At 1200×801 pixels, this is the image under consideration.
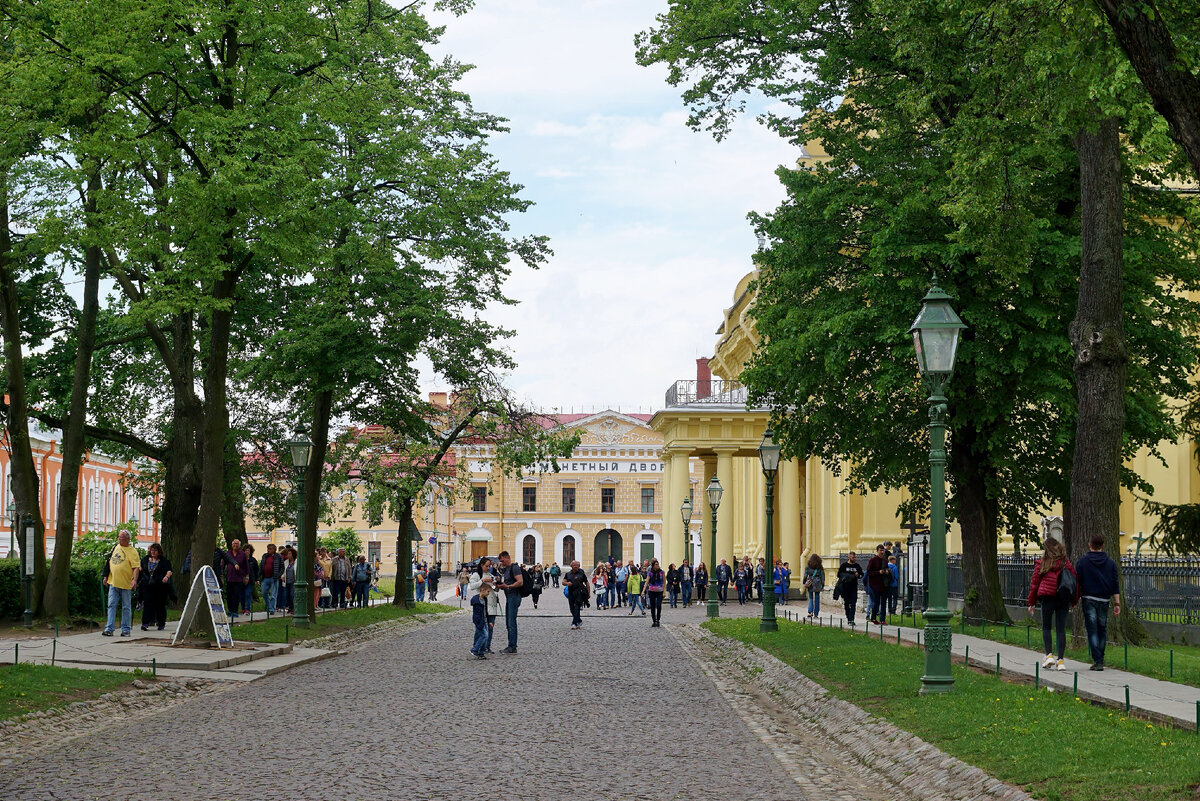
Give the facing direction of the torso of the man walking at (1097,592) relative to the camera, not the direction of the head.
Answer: away from the camera

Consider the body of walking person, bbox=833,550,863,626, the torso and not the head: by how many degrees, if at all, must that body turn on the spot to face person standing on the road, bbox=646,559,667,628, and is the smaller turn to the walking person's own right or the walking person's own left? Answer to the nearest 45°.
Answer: approximately 135° to the walking person's own right

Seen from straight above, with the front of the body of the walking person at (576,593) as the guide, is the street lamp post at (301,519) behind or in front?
in front

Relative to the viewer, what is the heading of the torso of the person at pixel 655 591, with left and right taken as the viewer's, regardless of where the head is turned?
facing the viewer

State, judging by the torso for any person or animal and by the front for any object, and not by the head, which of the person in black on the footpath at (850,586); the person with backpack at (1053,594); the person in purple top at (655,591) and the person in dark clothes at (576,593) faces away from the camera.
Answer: the person with backpack

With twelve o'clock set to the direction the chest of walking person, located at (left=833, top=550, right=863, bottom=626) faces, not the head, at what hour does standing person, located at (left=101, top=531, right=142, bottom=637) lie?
standing person, located at (left=101, top=531, right=142, bottom=637) is roughly at 2 o'clock from walking person, located at (left=833, top=550, right=863, bottom=626).

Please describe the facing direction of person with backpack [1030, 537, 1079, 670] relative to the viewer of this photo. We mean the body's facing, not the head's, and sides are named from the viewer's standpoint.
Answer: facing away from the viewer

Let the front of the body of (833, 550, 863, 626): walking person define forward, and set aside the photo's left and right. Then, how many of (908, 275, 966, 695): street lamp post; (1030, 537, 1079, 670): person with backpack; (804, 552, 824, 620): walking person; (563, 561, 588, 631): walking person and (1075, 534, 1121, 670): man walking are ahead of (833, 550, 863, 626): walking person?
3

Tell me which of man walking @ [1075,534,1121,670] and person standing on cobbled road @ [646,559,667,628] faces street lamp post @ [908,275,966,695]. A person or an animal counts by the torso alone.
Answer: the person standing on cobbled road

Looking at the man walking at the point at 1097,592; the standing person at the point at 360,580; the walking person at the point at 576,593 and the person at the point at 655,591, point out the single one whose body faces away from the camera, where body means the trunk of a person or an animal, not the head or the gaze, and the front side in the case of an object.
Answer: the man walking

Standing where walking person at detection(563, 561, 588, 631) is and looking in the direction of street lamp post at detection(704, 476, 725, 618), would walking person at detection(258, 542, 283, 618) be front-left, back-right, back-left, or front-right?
back-left

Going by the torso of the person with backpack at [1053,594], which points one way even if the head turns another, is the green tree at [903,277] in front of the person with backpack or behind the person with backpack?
in front

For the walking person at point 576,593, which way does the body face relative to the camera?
toward the camera

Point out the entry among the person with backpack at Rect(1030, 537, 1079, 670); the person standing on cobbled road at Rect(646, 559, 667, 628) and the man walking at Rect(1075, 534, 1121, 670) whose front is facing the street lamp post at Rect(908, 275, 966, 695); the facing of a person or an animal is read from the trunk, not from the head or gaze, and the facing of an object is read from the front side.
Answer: the person standing on cobbled road

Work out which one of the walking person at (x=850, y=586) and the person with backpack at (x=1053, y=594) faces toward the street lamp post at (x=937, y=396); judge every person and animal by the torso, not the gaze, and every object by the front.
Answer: the walking person
